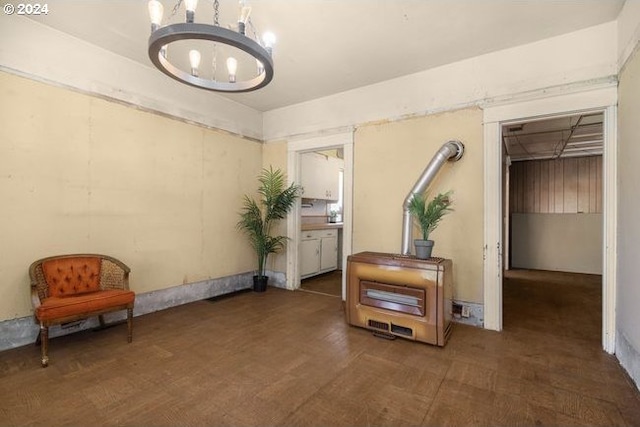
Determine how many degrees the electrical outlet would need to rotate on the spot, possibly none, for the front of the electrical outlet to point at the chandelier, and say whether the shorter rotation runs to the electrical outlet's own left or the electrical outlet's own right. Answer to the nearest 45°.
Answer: approximately 45° to the electrical outlet's own right

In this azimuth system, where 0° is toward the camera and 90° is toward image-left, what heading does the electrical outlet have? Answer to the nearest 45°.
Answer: approximately 0°

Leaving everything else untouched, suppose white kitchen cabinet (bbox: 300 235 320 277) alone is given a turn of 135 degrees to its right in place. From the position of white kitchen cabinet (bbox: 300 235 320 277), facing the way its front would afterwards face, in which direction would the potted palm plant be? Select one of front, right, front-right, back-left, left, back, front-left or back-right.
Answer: front-left

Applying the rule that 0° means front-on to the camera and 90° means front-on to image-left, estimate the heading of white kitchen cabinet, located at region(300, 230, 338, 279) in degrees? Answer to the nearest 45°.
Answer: approximately 315°

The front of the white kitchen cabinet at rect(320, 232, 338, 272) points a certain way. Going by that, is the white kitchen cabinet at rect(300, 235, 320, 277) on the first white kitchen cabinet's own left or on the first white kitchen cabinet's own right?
on the first white kitchen cabinet's own right

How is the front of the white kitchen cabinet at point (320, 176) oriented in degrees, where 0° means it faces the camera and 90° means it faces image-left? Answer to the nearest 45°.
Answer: approximately 315°
